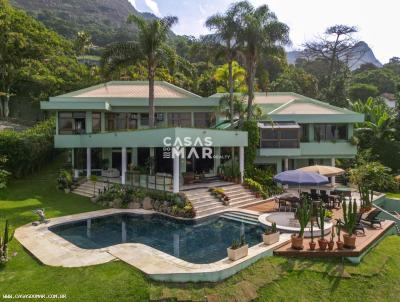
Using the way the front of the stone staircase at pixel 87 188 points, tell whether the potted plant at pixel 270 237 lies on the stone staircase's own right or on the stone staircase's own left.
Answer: on the stone staircase's own left

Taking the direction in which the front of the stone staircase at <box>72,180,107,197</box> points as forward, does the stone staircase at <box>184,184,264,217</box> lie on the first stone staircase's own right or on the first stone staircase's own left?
on the first stone staircase's own left

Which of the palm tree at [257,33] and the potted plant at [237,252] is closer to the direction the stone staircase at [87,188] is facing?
the potted plant

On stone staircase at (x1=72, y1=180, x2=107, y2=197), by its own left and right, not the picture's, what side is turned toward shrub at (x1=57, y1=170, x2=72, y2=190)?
right

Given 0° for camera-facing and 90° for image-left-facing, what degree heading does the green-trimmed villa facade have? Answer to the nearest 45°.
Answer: approximately 0°

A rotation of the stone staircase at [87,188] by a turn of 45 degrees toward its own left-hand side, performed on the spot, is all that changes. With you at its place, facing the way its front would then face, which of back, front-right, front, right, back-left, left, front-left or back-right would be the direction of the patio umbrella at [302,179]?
front-left

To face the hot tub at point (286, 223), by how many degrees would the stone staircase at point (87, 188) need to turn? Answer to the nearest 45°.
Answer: approximately 90° to its left

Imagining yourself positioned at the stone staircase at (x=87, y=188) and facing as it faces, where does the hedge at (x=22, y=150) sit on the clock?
The hedge is roughly at 3 o'clock from the stone staircase.

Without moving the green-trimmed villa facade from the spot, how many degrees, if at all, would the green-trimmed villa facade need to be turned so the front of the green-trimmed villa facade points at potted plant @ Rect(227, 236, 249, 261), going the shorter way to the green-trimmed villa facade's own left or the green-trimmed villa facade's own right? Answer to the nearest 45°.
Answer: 0° — it already faces it
